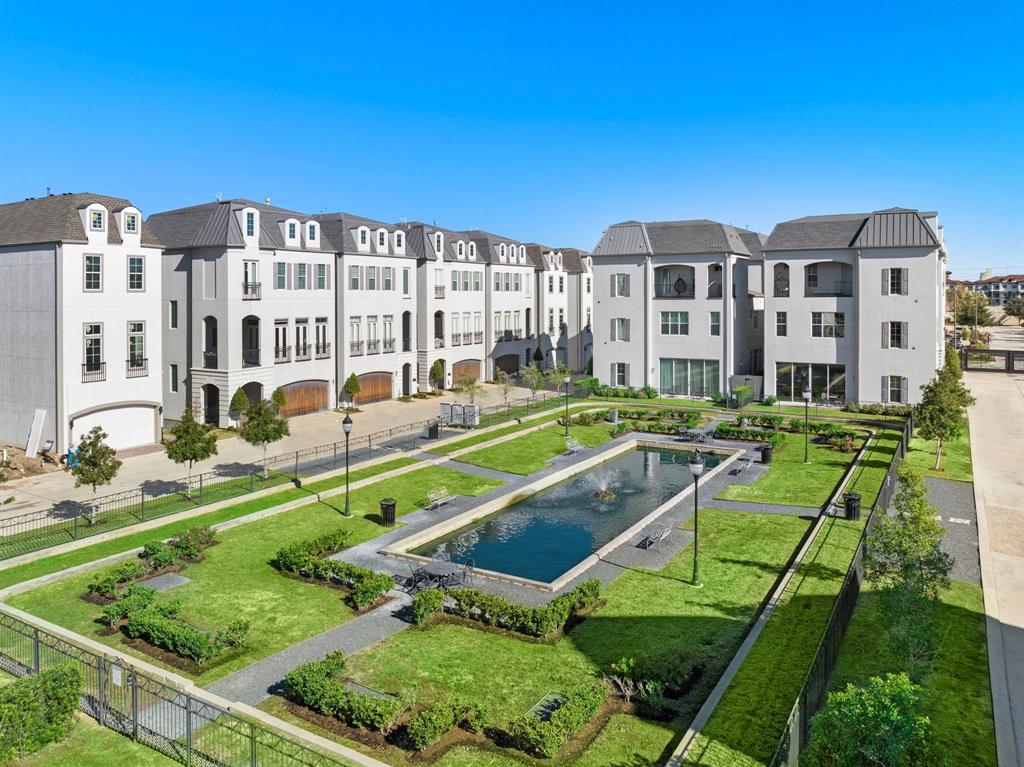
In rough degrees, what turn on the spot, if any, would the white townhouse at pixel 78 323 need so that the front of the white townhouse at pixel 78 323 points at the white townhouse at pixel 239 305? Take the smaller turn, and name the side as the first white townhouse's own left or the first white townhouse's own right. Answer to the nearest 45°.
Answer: approximately 90° to the first white townhouse's own left

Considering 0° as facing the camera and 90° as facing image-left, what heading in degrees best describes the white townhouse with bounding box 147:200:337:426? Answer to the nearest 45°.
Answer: approximately 315°

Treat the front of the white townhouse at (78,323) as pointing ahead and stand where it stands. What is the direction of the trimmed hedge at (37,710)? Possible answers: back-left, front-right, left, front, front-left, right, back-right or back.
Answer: front-right

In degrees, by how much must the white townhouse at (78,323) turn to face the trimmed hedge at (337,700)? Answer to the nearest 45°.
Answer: approximately 45° to its right

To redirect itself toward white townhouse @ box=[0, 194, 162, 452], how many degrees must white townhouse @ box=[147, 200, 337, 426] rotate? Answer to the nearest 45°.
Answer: approximately 90° to its right

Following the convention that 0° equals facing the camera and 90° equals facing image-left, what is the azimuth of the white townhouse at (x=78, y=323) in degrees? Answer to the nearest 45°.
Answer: approximately 315°

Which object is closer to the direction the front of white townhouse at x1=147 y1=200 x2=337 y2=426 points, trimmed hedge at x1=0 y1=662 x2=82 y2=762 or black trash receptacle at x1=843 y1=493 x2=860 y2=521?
the black trash receptacle

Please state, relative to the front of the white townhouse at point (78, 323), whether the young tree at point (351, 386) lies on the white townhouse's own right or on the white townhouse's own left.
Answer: on the white townhouse's own left

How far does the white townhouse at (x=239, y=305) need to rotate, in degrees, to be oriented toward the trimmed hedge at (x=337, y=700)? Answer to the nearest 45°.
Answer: approximately 45° to its right
